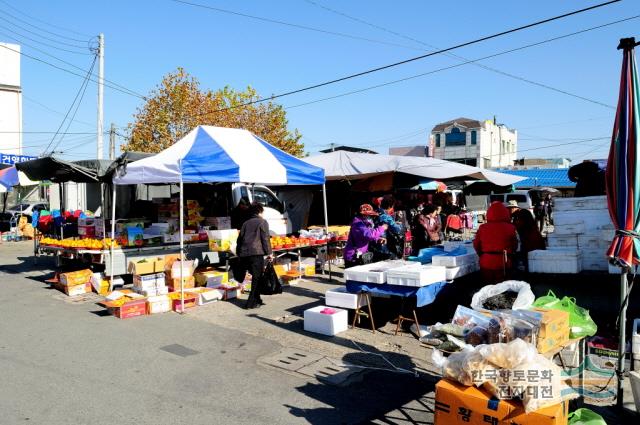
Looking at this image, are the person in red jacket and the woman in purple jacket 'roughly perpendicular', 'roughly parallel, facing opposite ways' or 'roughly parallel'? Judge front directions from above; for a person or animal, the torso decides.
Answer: roughly perpendicular

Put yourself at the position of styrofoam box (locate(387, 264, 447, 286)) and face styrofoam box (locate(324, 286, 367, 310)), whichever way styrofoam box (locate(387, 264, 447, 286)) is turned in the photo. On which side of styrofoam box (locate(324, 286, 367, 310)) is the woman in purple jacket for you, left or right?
right
